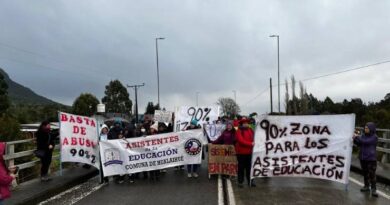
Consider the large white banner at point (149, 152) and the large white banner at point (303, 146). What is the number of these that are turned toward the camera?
2

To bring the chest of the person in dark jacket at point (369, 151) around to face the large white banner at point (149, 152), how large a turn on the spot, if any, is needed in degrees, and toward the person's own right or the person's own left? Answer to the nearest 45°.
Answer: approximately 45° to the person's own right

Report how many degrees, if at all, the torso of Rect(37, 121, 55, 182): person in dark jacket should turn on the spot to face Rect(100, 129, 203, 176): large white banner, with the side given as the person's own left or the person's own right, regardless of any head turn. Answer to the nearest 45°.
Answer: approximately 45° to the person's own left

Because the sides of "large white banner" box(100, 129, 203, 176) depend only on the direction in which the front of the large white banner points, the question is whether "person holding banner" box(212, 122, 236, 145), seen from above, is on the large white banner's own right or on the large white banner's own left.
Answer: on the large white banner's own left

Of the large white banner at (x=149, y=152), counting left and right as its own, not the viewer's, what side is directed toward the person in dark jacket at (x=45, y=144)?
right

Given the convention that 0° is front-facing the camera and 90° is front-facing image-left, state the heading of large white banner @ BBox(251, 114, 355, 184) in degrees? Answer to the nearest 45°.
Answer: approximately 0°
